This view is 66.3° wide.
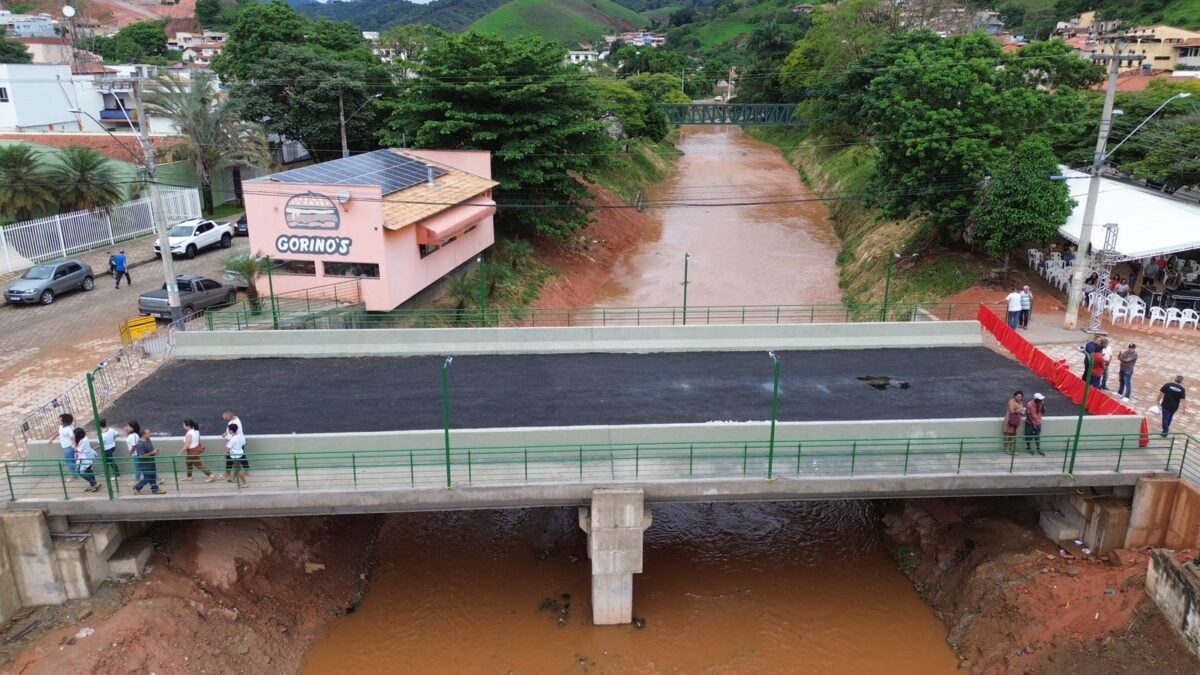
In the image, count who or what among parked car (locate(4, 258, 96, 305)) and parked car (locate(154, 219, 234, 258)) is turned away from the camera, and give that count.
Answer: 0

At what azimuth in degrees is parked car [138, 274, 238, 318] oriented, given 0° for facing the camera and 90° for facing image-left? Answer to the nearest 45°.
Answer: approximately 225°

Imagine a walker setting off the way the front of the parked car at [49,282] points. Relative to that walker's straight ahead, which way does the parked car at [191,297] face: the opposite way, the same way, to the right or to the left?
the opposite way

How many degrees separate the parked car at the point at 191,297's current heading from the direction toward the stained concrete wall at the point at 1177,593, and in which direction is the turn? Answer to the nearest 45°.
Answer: approximately 90° to its right

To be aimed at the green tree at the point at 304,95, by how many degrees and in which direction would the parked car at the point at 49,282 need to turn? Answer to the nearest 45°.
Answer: approximately 180°

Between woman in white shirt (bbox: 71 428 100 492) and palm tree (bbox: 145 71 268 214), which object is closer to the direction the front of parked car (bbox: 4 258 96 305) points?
the woman in white shirt
